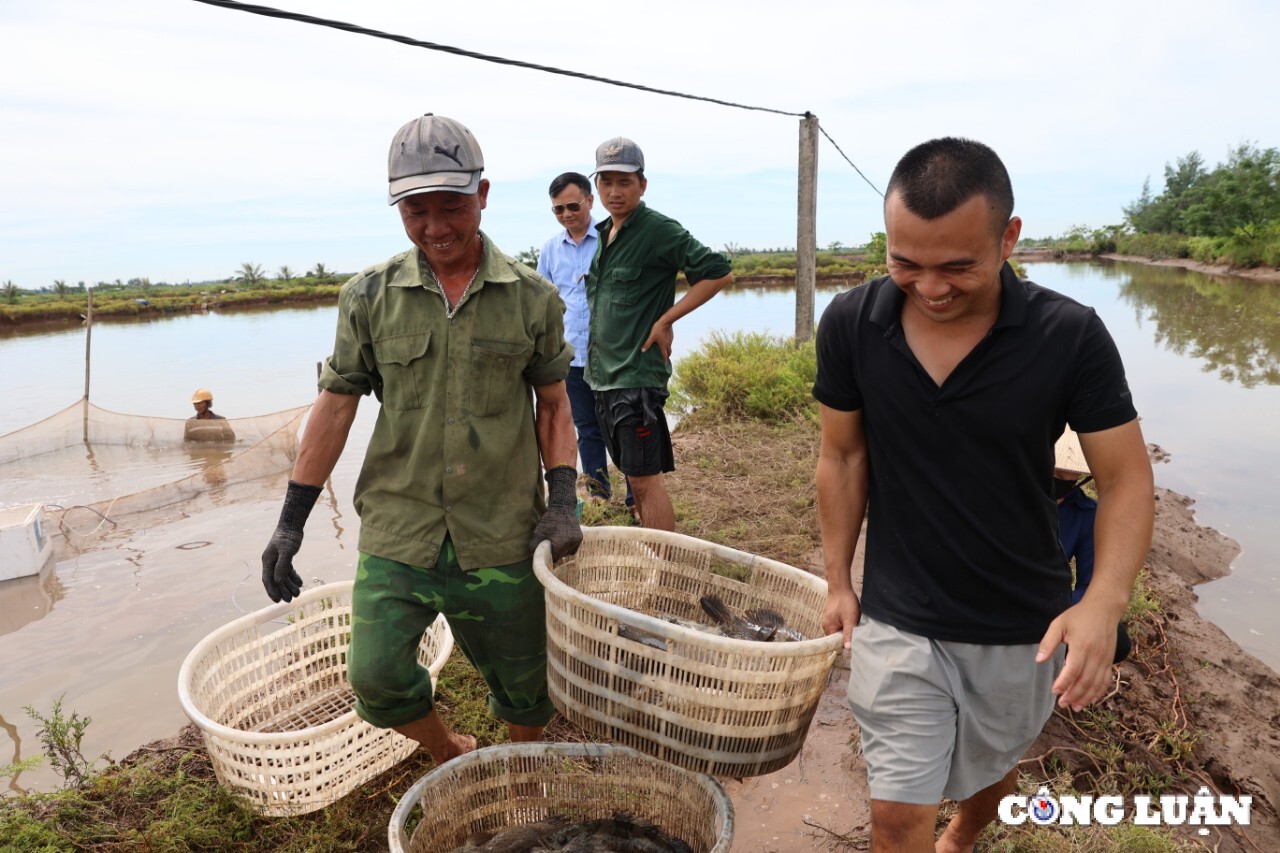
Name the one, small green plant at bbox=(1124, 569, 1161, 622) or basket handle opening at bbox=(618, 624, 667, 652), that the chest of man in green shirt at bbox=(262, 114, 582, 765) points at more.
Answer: the basket handle opening

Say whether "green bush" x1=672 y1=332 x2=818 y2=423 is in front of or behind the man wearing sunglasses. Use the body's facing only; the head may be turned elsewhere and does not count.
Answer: behind

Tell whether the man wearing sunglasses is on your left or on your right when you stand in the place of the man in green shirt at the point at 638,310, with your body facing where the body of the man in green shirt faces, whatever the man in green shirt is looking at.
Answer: on your right

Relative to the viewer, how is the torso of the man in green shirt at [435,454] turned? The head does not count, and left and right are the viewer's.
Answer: facing the viewer

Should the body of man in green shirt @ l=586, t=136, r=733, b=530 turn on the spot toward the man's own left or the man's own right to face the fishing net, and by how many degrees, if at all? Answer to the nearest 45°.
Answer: approximately 90° to the man's own right

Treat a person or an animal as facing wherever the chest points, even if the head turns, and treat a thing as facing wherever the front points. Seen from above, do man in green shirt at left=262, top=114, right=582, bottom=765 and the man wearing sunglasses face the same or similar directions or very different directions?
same or similar directions

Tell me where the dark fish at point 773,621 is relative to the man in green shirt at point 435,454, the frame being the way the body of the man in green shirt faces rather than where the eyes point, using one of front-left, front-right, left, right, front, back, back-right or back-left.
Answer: left

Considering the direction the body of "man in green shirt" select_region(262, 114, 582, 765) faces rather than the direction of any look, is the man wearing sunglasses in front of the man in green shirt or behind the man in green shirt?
behind

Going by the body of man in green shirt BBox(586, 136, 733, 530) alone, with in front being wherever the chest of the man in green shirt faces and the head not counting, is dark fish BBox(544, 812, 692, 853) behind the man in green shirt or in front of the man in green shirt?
in front

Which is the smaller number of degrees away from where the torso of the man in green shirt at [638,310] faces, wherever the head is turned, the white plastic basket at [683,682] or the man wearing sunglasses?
the white plastic basket

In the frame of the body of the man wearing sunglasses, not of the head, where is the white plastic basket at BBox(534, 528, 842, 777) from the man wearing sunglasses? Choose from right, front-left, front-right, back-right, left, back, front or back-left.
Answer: front

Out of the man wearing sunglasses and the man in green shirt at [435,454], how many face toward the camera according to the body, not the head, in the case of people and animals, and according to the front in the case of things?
2

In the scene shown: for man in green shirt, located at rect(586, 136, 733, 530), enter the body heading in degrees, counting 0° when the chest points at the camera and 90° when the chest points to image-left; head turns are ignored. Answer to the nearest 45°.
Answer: approximately 45°

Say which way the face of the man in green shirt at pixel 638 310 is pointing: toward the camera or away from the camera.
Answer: toward the camera

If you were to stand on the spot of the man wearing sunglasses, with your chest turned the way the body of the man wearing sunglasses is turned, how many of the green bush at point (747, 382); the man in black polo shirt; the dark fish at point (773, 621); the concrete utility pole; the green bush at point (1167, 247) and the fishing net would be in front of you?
2

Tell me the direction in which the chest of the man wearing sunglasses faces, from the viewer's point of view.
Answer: toward the camera
